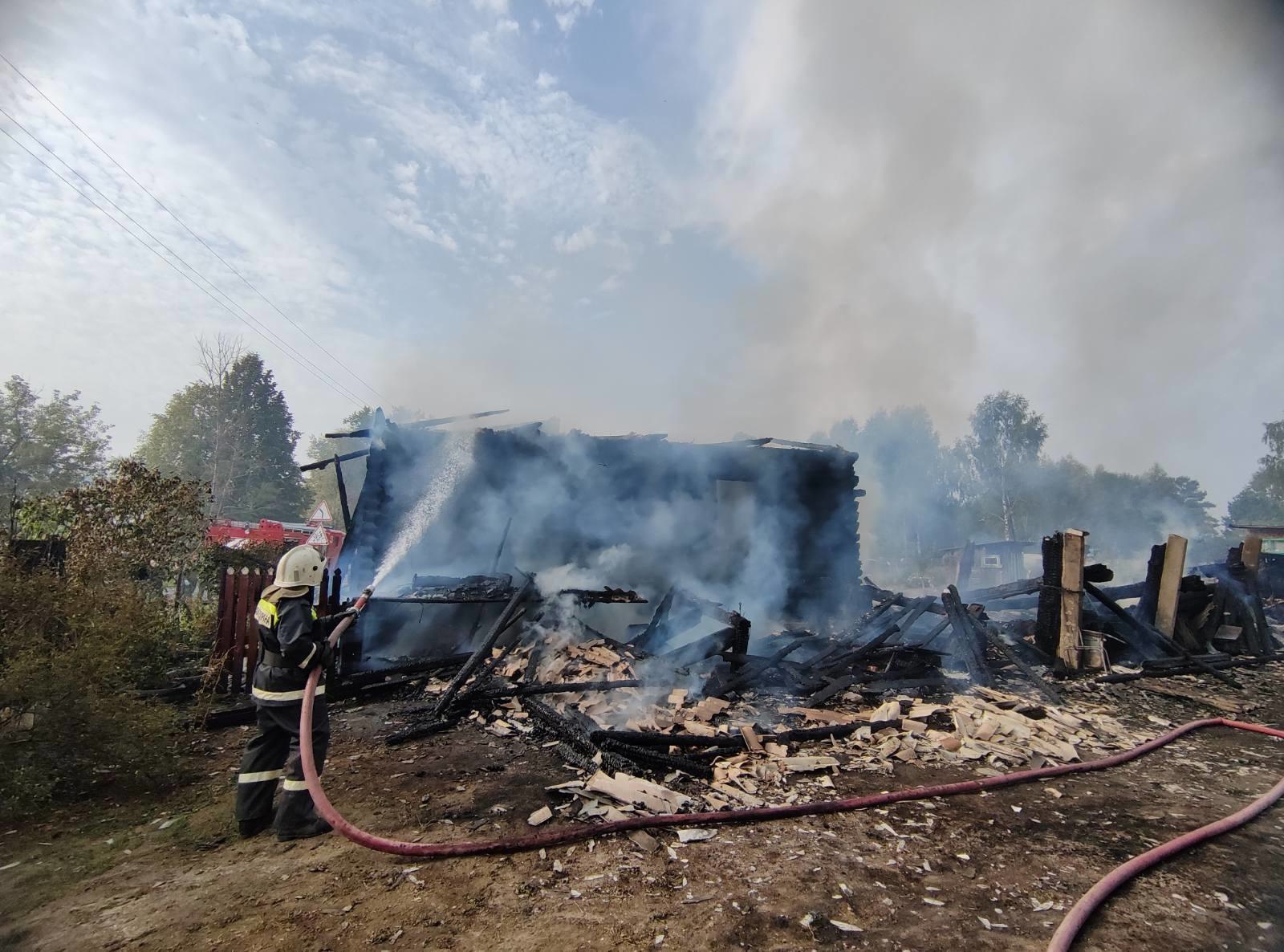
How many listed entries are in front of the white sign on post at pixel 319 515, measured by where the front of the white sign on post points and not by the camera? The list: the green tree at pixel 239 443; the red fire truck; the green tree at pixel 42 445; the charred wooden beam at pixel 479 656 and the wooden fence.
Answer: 2

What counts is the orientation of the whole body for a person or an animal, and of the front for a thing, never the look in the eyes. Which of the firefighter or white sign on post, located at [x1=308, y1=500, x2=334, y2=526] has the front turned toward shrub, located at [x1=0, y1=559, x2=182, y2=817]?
the white sign on post

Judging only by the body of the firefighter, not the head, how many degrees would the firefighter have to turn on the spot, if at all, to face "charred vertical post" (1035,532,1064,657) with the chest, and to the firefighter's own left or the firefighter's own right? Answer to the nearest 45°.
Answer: approximately 45° to the firefighter's own right

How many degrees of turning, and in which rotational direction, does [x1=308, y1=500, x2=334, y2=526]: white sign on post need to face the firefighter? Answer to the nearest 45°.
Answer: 0° — it already faces them

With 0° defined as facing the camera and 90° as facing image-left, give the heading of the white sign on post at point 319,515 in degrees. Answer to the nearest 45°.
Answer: approximately 0°

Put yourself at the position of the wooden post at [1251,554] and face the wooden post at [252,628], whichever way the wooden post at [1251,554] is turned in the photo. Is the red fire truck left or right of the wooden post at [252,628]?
right

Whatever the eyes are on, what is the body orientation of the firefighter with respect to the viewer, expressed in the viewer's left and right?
facing away from the viewer and to the right of the viewer

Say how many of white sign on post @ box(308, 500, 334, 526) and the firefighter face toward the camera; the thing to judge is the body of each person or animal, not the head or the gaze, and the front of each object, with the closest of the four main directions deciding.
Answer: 1

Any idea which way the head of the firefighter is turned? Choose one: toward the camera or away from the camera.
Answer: away from the camera

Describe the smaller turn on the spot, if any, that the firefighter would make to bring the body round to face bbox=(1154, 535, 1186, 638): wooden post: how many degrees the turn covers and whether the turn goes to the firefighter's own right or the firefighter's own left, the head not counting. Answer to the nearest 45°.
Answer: approximately 45° to the firefighter's own right
